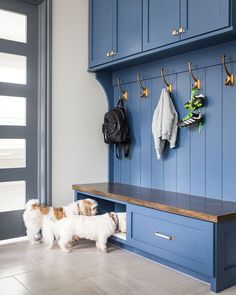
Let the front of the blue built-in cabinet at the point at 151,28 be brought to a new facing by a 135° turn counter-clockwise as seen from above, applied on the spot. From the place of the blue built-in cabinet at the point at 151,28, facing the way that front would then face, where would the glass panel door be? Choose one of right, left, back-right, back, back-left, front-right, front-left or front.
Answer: back

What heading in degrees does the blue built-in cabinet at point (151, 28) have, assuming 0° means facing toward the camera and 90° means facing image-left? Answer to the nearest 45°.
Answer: approximately 45°

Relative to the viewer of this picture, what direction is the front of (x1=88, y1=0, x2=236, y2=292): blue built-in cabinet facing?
facing the viewer and to the left of the viewer

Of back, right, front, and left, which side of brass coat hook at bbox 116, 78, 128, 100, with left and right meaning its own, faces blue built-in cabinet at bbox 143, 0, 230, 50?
left

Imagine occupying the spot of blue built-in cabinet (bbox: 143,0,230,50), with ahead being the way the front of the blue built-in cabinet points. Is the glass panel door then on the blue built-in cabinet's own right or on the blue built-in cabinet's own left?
on the blue built-in cabinet's own right

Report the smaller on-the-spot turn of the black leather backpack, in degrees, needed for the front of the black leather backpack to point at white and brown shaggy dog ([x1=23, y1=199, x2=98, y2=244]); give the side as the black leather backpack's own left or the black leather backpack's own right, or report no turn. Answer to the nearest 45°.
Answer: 0° — it already faces it

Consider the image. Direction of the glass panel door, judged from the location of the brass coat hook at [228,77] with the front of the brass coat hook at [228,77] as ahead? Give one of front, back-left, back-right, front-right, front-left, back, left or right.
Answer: front-right
